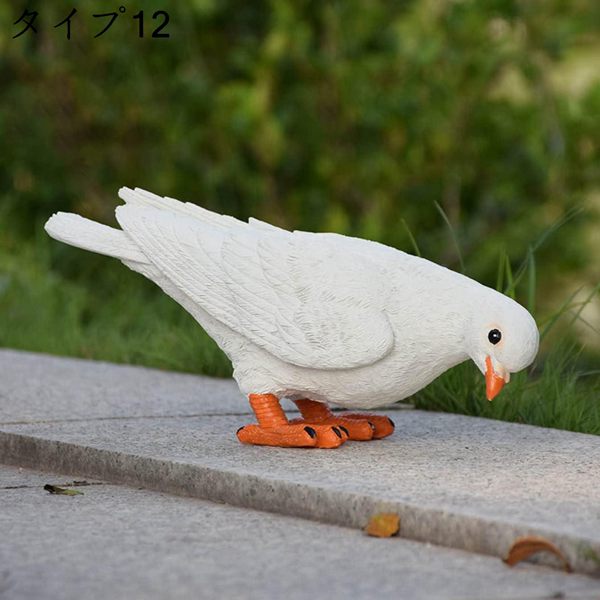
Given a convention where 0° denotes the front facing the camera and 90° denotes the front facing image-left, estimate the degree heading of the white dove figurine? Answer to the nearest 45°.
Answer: approximately 270°

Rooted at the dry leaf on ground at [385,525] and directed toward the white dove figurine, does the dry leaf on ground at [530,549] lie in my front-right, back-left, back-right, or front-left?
back-right

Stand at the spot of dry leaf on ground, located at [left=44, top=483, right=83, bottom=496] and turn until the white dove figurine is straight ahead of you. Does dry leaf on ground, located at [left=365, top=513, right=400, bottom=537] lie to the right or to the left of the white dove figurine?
right

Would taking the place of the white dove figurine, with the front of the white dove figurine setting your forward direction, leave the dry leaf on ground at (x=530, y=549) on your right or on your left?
on your right

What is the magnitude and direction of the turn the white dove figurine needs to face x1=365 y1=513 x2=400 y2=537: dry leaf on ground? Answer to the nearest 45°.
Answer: approximately 90° to its right

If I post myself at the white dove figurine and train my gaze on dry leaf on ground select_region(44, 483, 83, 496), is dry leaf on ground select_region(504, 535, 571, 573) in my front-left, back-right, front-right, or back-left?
back-left
